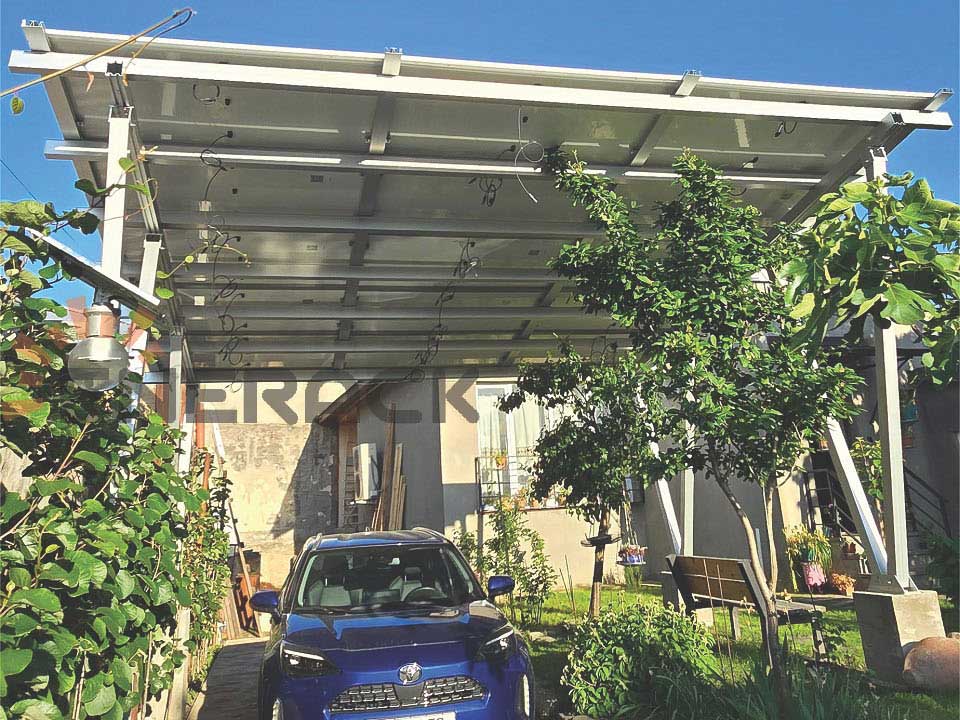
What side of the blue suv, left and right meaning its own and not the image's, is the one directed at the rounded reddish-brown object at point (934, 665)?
left

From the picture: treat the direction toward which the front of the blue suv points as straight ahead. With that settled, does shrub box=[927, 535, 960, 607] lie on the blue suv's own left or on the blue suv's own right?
on the blue suv's own left

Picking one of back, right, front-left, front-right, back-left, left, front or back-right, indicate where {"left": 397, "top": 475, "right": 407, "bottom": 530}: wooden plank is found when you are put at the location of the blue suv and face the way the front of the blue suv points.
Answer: back

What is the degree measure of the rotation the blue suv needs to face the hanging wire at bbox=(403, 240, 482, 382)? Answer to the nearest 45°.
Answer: approximately 180°

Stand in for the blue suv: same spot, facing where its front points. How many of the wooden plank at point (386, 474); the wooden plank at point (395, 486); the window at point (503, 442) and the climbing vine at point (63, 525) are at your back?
3

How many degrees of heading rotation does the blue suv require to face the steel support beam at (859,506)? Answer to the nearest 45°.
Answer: approximately 90° to its left

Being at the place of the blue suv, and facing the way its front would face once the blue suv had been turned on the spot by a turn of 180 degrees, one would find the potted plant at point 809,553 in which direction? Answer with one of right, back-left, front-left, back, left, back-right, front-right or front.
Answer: front-right

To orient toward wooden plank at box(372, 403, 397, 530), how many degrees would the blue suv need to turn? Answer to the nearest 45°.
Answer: approximately 180°

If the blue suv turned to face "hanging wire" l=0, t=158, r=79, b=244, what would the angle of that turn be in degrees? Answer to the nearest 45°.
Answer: approximately 45° to its right

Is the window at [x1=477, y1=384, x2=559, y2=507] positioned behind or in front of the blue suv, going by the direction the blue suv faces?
behind

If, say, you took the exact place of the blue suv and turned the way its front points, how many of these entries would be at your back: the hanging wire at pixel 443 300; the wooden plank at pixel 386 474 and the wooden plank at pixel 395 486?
3

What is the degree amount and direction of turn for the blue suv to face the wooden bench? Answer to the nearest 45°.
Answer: approximately 135° to its left

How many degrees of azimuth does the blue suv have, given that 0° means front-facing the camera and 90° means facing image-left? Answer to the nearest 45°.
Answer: approximately 0°

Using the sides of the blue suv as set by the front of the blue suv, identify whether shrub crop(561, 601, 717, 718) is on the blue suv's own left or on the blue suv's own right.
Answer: on the blue suv's own left
